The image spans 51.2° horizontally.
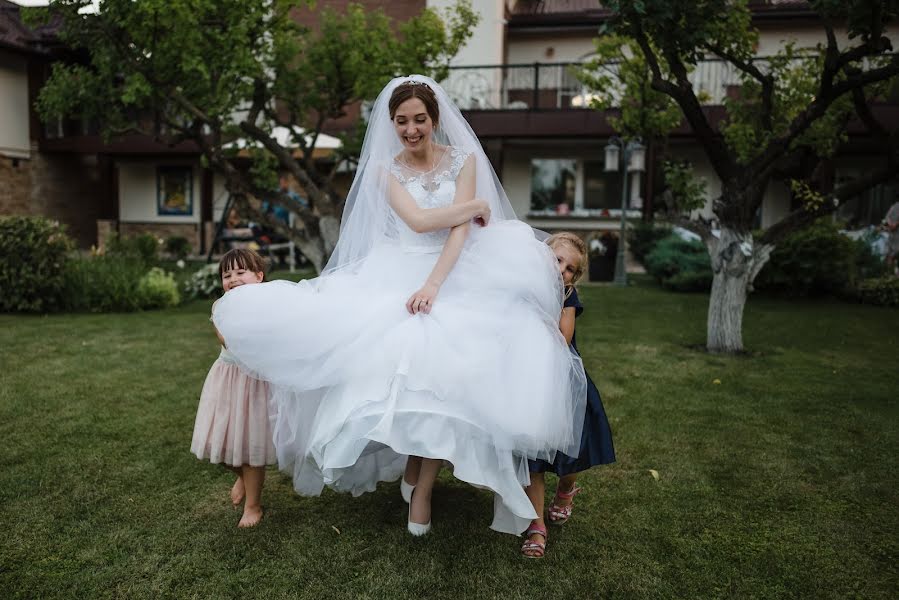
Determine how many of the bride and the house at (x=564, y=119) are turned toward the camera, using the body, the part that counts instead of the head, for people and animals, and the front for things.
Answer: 2

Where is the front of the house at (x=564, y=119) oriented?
toward the camera

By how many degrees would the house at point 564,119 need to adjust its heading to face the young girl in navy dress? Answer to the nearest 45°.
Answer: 0° — it already faces them

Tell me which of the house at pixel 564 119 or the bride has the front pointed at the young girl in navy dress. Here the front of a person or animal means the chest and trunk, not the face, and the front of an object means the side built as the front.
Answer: the house

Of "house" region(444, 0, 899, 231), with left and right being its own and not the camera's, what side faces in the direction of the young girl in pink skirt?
front

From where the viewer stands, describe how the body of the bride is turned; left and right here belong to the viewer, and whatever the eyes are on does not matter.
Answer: facing the viewer
